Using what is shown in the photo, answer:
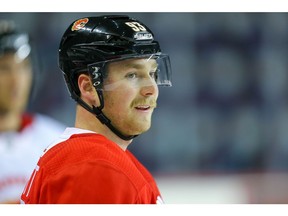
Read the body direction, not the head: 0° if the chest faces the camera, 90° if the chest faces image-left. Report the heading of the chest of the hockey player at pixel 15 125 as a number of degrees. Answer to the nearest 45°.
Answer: approximately 0°

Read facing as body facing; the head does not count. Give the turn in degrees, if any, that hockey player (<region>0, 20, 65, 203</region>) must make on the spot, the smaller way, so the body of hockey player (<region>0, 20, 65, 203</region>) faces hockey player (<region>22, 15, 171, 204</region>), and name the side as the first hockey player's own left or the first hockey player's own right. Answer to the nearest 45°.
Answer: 0° — they already face them
